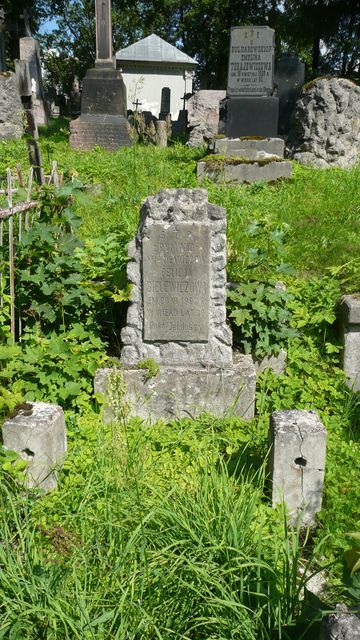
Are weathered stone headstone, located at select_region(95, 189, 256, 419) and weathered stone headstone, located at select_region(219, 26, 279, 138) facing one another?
no

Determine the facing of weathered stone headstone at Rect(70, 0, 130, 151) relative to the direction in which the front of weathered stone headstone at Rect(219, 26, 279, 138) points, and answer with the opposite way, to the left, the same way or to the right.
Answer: the same way

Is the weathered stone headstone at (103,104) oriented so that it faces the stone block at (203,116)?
no

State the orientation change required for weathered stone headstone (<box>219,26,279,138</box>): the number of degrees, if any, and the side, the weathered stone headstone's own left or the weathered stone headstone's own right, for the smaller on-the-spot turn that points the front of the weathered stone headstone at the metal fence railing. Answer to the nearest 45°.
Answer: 0° — it already faces it

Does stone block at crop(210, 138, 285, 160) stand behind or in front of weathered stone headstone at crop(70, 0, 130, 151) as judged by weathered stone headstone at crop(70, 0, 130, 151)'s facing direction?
in front

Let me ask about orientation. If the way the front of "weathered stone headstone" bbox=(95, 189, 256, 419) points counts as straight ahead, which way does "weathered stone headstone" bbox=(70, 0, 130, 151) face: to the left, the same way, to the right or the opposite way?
the same way

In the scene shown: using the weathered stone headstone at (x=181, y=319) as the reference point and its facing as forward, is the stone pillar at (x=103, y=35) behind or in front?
behind

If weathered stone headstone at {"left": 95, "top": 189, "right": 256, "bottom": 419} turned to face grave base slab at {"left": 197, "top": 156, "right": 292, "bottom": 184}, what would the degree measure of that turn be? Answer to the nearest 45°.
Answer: approximately 180°

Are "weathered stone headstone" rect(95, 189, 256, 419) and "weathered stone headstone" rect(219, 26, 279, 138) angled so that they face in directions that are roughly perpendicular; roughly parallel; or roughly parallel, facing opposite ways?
roughly parallel

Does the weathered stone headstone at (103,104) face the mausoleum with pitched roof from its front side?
no

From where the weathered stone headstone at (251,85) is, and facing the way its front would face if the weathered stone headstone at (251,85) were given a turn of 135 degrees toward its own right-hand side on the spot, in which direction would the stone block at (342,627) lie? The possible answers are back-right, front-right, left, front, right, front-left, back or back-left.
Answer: back-left

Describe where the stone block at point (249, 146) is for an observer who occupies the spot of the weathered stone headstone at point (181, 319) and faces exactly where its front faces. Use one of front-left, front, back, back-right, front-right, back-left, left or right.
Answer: back

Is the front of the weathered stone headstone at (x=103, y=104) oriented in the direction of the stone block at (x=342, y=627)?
yes

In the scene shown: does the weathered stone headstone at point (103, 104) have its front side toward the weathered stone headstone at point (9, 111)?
no

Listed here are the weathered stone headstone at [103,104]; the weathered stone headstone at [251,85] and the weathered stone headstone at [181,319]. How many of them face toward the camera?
3

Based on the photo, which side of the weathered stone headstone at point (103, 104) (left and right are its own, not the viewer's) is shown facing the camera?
front

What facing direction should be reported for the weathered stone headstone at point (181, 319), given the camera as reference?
facing the viewer

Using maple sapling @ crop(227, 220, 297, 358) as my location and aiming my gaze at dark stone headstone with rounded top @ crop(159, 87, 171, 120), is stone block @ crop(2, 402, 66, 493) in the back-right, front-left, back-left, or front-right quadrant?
back-left

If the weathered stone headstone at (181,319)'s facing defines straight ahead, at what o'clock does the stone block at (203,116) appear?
The stone block is roughly at 6 o'clock from the weathered stone headstone.

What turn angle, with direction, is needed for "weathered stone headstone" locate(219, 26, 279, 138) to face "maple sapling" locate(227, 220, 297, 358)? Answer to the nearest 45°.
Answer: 0° — it already faces it
